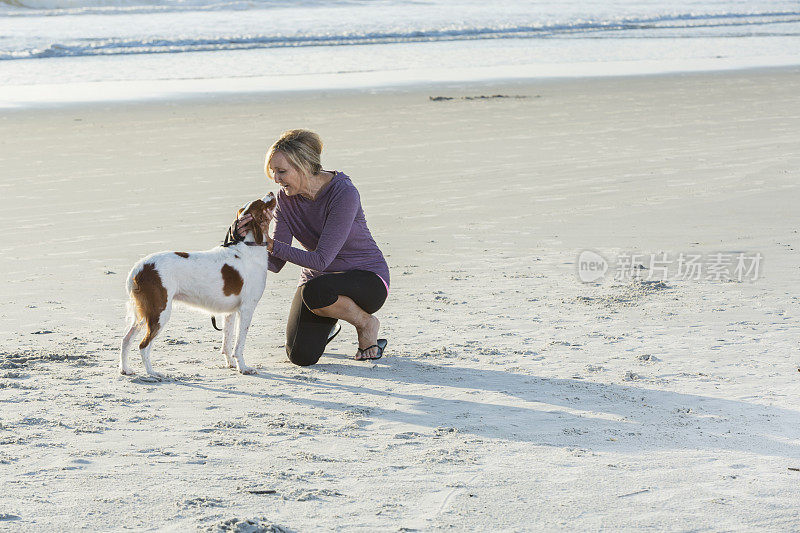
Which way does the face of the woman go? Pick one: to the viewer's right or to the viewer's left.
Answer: to the viewer's left

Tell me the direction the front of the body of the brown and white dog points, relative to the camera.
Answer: to the viewer's right

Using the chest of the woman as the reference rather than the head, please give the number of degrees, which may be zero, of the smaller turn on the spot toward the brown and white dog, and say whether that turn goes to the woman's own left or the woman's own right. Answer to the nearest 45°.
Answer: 0° — they already face it

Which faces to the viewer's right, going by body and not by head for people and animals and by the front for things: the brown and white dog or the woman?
the brown and white dog

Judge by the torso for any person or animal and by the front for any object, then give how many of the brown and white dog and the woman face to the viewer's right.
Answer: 1

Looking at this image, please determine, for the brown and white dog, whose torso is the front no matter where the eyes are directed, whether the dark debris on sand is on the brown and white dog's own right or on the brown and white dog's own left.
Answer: on the brown and white dog's own left

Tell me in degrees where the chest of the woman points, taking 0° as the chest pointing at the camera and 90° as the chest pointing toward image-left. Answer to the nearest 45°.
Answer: approximately 45°
